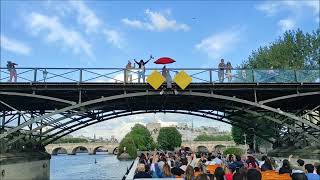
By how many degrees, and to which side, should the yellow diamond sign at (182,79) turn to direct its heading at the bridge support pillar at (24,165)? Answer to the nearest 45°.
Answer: approximately 90° to its right

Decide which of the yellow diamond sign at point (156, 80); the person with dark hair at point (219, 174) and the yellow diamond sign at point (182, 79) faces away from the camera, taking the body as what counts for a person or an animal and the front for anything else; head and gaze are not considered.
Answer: the person with dark hair

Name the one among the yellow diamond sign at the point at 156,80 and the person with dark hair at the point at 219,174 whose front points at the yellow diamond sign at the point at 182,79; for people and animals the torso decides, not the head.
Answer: the person with dark hair

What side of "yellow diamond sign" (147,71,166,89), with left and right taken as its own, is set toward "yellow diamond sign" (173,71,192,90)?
left

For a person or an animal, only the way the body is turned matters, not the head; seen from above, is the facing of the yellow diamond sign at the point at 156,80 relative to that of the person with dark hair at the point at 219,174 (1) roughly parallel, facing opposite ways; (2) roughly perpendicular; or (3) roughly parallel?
roughly parallel, facing opposite ways

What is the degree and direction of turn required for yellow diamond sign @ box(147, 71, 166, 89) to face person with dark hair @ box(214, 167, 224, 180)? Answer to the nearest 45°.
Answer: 0° — it already faces them

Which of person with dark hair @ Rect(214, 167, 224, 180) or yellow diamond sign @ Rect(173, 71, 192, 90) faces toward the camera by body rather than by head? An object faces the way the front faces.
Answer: the yellow diamond sign

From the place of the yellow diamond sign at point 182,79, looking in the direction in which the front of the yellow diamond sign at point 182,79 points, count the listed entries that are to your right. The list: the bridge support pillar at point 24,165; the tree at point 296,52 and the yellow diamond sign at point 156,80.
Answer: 2

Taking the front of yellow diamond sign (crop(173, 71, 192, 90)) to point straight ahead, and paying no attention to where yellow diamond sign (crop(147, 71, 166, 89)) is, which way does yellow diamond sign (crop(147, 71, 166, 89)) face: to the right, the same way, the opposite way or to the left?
the same way

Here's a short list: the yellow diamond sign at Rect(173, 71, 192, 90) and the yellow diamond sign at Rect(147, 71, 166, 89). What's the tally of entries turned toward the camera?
2

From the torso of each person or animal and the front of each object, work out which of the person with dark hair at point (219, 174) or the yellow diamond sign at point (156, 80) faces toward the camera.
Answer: the yellow diamond sign

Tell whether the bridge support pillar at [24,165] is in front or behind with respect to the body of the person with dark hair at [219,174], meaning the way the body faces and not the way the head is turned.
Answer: in front

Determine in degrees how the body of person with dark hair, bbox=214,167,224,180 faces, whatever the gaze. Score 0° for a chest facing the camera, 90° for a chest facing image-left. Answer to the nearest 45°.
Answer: approximately 180°

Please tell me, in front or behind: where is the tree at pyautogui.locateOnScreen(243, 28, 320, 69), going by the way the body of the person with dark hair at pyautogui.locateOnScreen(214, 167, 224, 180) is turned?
in front

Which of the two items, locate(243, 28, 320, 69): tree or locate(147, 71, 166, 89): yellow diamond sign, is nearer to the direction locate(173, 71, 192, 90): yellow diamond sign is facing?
the yellow diamond sign

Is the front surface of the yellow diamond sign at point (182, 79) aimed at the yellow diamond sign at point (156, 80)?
no

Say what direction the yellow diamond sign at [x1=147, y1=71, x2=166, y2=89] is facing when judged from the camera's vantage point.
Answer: facing the viewer
